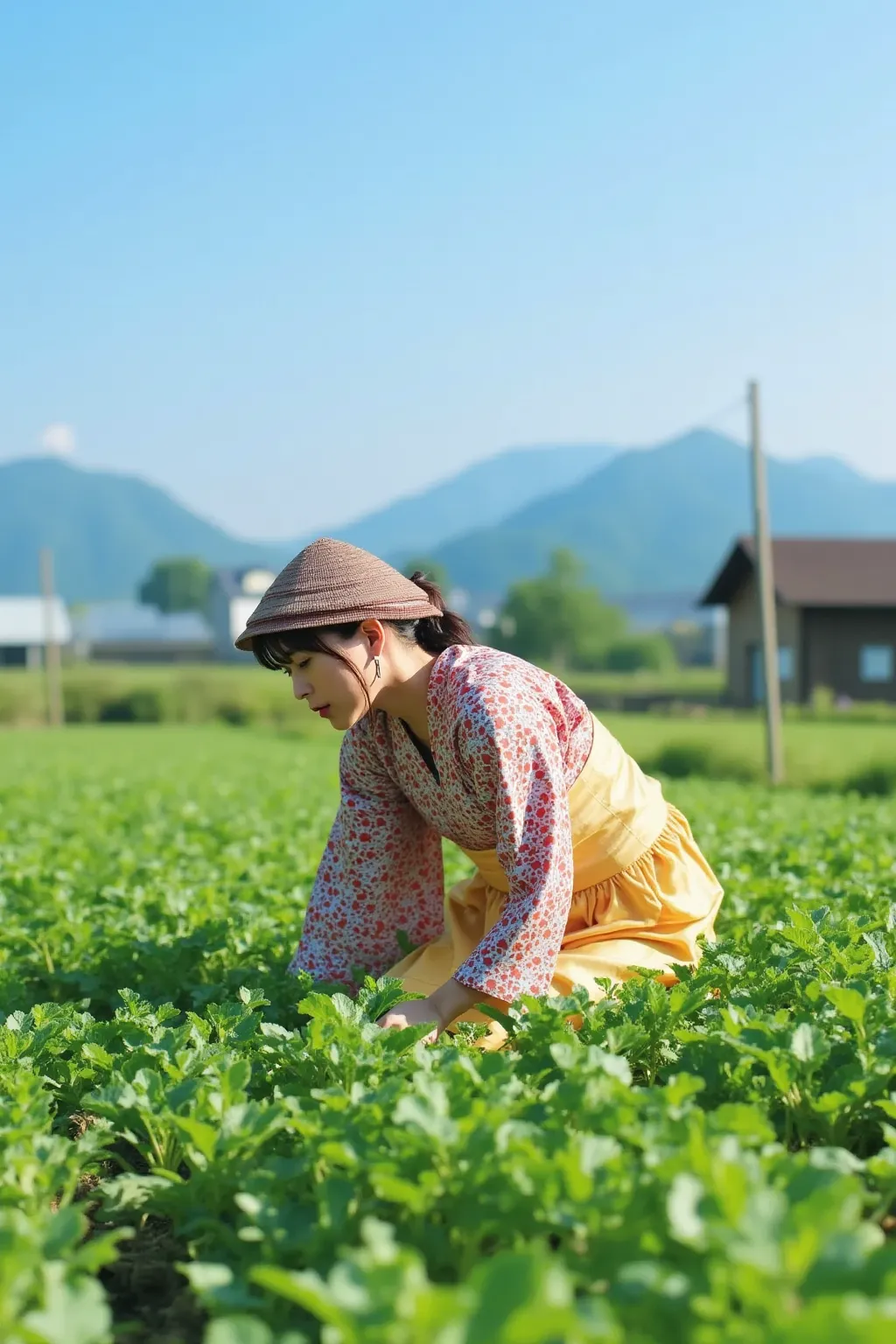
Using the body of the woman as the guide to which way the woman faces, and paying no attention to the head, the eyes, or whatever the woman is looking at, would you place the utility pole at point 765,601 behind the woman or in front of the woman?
behind

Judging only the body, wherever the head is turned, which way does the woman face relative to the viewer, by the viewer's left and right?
facing the viewer and to the left of the viewer

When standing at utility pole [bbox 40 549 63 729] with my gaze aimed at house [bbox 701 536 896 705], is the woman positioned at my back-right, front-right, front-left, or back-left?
front-right

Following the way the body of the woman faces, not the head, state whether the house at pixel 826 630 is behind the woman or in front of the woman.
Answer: behind

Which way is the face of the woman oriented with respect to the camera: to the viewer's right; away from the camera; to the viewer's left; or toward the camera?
to the viewer's left

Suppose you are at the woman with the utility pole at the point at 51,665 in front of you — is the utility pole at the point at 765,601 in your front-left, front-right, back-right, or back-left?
front-right
